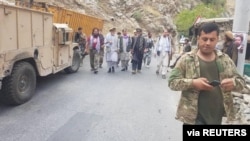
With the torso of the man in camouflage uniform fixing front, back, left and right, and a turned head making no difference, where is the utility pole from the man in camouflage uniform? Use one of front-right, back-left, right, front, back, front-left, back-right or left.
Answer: back

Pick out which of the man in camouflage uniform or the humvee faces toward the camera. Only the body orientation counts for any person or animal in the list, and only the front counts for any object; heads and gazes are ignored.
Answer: the man in camouflage uniform

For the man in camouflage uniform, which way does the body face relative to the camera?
toward the camera
